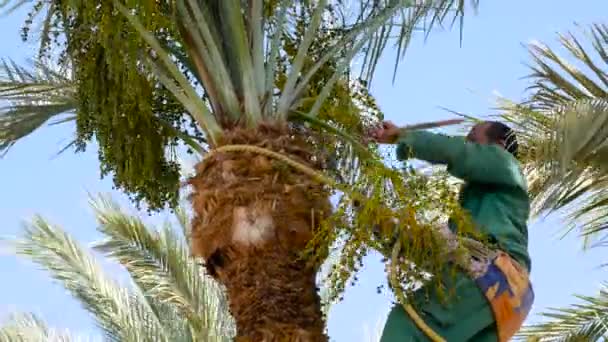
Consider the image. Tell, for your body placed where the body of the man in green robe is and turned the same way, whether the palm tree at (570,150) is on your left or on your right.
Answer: on your right

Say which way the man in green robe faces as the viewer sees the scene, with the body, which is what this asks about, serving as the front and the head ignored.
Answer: to the viewer's left

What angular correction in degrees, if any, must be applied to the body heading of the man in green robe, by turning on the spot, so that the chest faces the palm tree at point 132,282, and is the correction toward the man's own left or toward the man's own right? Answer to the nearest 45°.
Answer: approximately 45° to the man's own right
